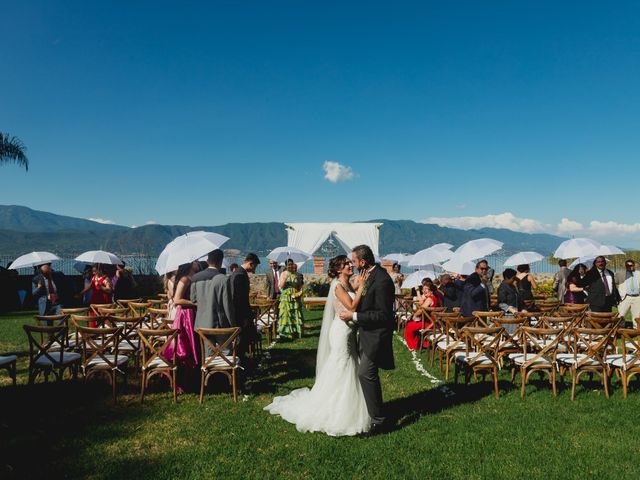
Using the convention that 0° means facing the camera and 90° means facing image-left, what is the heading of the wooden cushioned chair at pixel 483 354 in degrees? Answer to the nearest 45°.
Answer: approximately 135°

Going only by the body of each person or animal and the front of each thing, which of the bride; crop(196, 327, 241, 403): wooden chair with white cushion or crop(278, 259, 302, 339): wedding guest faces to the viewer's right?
the bride

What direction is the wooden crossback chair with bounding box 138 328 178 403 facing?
away from the camera

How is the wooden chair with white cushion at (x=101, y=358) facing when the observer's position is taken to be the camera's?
facing away from the viewer and to the right of the viewer

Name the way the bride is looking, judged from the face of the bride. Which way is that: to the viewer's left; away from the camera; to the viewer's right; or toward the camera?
to the viewer's right

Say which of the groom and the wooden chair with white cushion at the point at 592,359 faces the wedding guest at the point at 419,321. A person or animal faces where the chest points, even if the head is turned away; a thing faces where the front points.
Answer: the wooden chair with white cushion

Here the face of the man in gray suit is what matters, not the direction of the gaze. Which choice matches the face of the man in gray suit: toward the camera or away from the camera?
away from the camera

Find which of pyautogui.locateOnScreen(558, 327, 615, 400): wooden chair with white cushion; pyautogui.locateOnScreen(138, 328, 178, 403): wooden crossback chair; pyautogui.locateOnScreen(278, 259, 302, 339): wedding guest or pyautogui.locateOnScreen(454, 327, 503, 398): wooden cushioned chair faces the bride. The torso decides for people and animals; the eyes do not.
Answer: the wedding guest

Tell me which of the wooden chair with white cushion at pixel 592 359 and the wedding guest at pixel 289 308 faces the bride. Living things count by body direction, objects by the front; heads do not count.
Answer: the wedding guest

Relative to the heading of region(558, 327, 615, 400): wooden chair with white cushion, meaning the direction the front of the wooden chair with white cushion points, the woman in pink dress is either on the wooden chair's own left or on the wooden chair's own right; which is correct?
on the wooden chair's own left

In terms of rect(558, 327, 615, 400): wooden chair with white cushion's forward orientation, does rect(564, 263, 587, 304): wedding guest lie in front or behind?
in front
